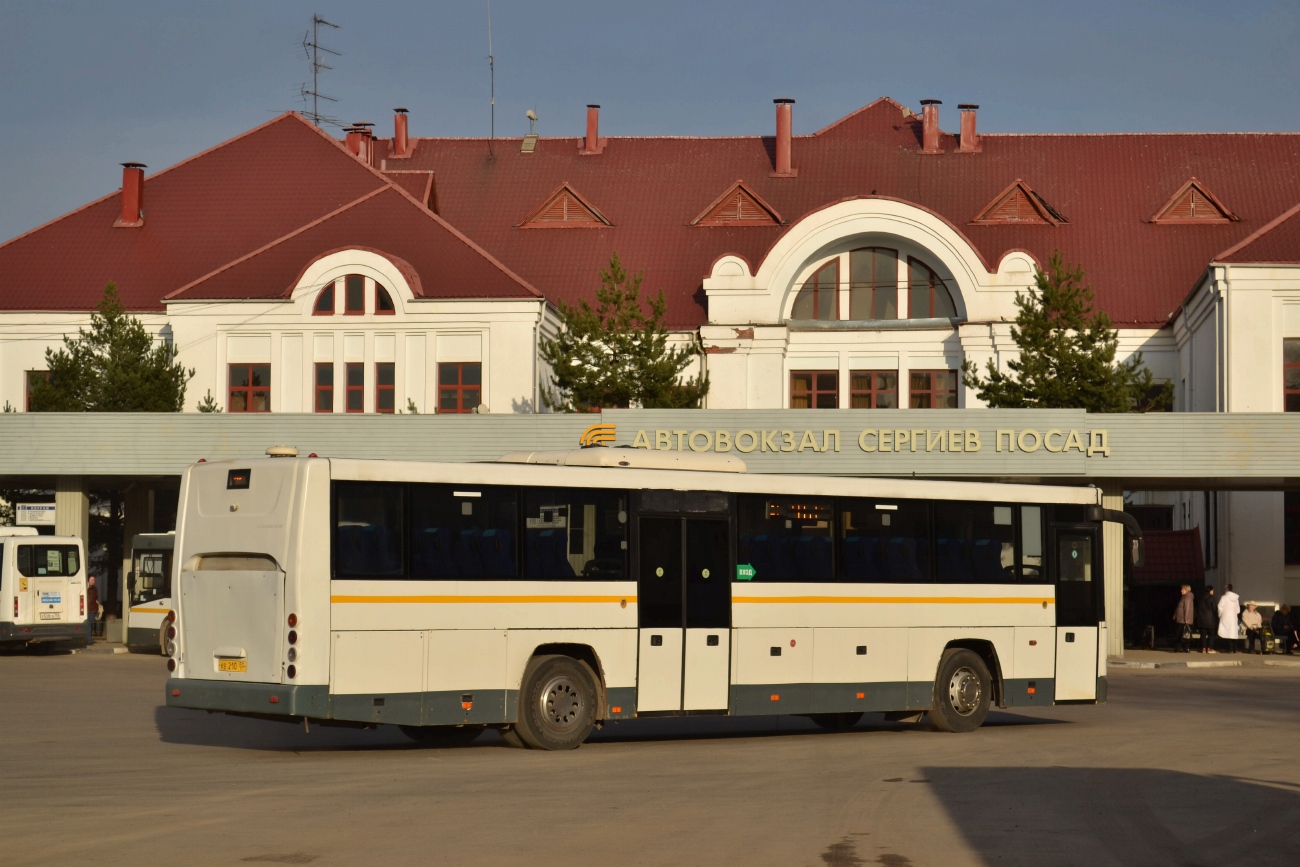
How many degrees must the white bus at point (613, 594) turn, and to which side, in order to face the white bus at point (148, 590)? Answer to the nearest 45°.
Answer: approximately 90° to its left

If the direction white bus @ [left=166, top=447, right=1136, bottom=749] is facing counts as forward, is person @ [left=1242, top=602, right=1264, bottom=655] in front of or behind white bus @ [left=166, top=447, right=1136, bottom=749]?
in front

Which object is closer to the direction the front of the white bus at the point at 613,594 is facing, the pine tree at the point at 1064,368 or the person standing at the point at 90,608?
the pine tree

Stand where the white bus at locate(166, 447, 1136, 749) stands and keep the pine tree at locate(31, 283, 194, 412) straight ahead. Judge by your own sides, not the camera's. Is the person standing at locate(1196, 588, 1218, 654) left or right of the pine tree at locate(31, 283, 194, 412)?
right

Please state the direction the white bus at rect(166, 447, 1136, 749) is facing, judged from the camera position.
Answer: facing away from the viewer and to the right of the viewer

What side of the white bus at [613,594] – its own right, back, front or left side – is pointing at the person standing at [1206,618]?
front

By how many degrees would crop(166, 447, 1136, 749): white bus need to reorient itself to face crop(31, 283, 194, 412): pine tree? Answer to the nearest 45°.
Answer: approximately 90° to its left

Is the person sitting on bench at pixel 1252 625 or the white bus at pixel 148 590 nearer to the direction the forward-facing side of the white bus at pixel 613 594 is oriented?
the person sitting on bench

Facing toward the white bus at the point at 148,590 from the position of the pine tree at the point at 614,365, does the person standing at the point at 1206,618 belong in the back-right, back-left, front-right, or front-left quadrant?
back-left

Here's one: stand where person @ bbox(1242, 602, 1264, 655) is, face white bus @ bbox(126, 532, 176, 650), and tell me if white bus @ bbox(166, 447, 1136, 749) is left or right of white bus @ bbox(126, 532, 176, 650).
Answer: left

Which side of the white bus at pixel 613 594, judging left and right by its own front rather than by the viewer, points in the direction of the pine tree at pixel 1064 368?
front

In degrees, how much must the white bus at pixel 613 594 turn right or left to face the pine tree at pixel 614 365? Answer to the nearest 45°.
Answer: approximately 45° to its left
